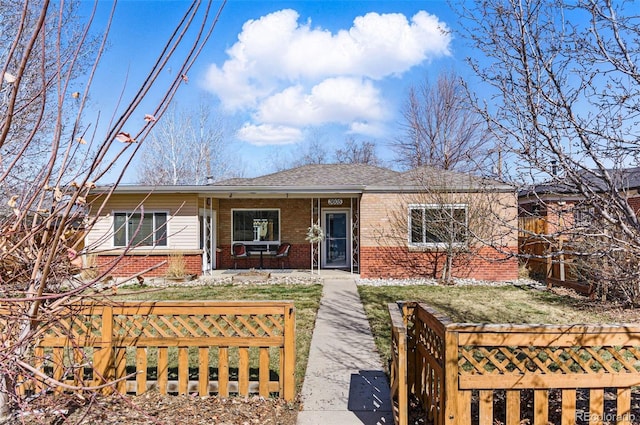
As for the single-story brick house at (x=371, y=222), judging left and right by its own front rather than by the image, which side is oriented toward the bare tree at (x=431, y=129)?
back

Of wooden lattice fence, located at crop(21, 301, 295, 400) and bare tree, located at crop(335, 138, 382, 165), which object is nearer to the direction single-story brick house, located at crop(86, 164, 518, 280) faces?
the wooden lattice fence

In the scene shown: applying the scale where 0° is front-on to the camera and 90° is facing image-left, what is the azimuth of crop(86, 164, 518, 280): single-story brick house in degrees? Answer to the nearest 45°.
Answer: approximately 0°

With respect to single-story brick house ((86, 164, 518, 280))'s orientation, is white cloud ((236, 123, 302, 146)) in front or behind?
behind

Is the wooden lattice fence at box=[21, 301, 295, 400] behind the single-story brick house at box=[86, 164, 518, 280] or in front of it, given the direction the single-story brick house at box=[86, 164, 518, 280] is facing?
in front

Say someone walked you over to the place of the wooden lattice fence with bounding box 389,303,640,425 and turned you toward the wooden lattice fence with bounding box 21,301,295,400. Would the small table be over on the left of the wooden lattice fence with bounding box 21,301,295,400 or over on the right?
right

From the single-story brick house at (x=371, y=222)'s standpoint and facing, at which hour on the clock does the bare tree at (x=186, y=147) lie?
The bare tree is roughly at 5 o'clock from the single-story brick house.

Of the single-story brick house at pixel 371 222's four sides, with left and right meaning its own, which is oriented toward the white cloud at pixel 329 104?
back

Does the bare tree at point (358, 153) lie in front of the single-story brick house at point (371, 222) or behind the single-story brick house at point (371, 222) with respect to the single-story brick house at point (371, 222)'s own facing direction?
behind

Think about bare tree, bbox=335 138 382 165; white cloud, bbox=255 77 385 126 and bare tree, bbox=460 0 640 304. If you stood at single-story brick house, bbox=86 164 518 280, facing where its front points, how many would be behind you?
2

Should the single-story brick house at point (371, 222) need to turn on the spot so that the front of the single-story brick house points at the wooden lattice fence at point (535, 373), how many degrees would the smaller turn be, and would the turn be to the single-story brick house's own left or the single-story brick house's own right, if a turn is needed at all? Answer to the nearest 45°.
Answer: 0° — it already faces it
